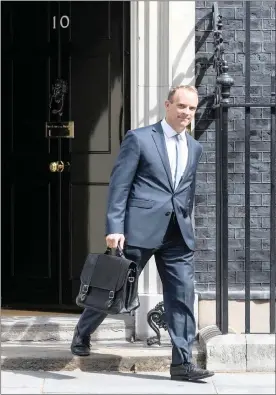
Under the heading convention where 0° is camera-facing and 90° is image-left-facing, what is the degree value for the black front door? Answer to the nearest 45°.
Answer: approximately 0°

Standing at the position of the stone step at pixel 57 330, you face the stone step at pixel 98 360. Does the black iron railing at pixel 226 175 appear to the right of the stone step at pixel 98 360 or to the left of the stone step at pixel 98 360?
left

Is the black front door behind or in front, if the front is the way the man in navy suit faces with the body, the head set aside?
behind

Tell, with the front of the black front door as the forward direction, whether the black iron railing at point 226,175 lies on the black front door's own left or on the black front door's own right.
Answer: on the black front door's own left

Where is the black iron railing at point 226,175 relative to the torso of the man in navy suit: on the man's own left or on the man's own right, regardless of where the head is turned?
on the man's own left

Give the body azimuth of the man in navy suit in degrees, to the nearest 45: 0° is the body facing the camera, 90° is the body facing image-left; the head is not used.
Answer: approximately 315°

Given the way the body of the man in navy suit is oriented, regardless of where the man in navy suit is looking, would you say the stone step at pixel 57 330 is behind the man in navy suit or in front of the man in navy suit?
behind
